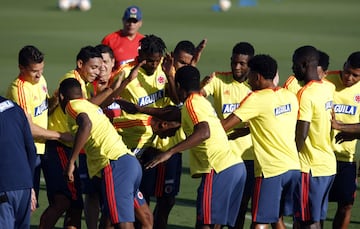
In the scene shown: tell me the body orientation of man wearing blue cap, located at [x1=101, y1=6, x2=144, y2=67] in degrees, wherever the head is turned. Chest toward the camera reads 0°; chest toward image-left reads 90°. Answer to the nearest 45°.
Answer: approximately 0°
